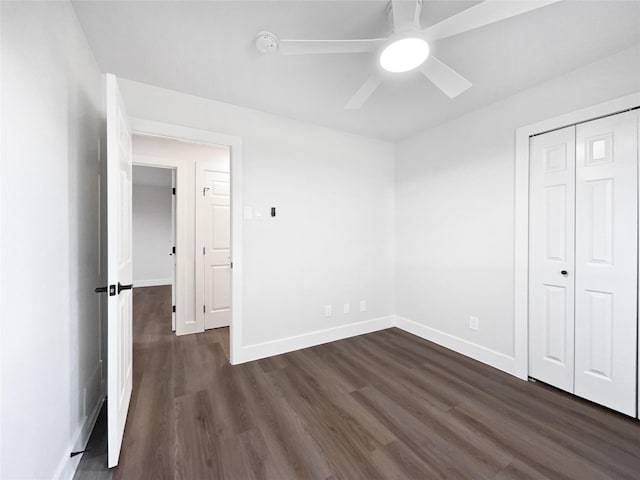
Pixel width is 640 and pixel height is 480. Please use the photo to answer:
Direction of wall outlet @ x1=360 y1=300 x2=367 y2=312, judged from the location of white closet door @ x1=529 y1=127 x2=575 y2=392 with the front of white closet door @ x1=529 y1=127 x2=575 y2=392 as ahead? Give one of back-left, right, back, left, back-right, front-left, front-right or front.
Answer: front-right

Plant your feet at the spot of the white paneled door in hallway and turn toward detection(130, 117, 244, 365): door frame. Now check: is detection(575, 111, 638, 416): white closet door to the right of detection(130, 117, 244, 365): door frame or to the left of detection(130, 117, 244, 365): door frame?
left

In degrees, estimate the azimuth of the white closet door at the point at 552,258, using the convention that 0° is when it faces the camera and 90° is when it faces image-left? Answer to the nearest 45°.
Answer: approximately 45°

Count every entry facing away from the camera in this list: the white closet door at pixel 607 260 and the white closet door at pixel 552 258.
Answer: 0

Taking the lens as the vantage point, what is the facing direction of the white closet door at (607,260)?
facing the viewer and to the left of the viewer

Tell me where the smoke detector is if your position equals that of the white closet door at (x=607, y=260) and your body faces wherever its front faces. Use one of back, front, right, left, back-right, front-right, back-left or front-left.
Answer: front

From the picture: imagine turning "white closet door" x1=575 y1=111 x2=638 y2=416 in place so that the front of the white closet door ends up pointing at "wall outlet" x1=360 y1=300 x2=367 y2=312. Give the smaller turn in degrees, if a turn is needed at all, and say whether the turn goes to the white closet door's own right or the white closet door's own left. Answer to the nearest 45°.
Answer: approximately 45° to the white closet door's own right
